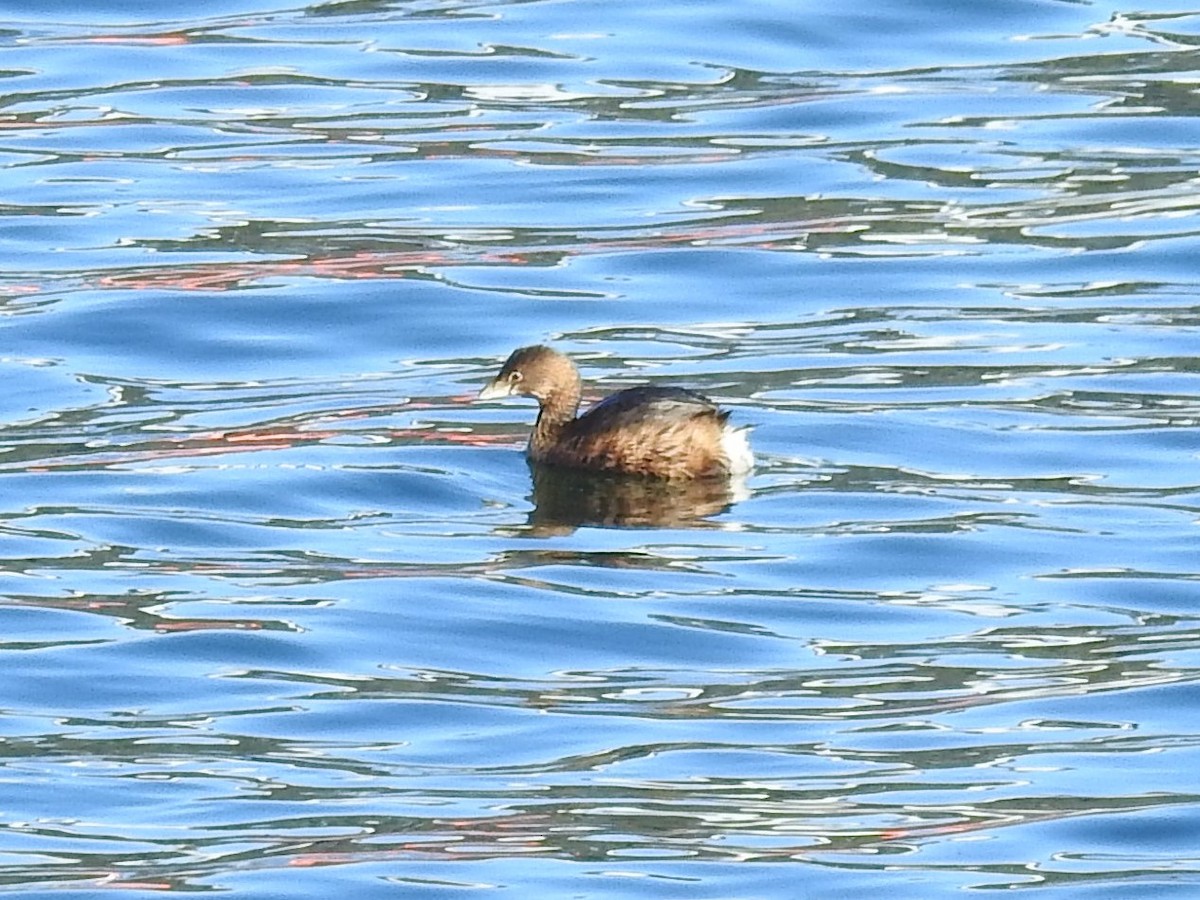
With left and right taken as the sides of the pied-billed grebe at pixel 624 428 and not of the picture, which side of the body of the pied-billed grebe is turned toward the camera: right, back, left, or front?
left
